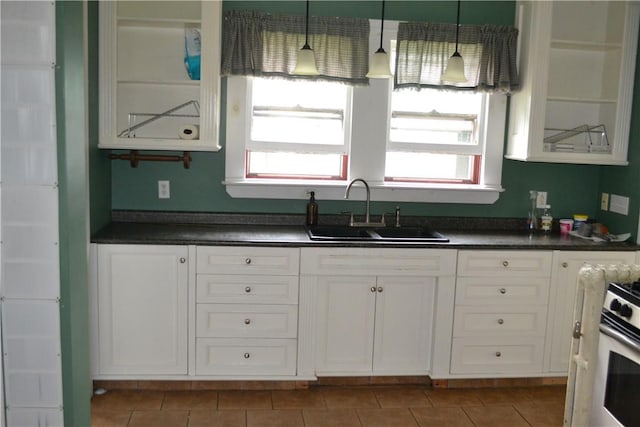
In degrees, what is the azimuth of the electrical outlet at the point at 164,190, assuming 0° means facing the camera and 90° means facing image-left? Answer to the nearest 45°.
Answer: approximately 0°

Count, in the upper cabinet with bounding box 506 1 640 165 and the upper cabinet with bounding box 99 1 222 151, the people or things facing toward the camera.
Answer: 2

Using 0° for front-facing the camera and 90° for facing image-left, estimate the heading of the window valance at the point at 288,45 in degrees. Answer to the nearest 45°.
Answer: approximately 0°

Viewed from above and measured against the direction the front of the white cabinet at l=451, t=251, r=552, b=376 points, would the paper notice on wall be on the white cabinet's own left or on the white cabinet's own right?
on the white cabinet's own left
